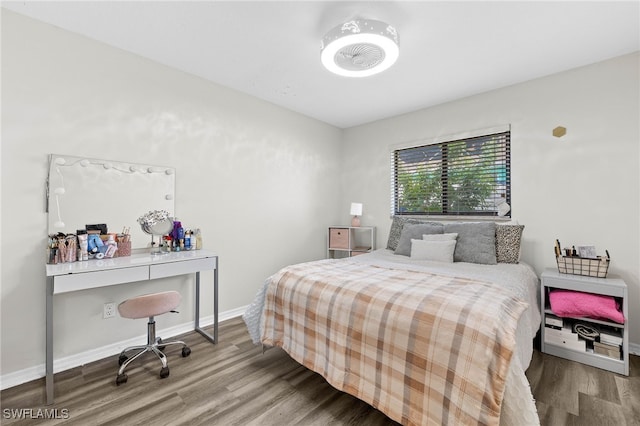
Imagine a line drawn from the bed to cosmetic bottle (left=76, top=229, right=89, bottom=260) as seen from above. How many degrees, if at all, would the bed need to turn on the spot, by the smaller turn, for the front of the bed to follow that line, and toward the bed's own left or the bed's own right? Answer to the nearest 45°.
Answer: approximately 45° to the bed's own right

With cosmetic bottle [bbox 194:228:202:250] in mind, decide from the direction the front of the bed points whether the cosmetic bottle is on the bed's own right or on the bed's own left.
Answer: on the bed's own right

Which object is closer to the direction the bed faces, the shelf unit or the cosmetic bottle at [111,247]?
the cosmetic bottle

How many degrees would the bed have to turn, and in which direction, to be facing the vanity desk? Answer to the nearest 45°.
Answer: approximately 45° to its right

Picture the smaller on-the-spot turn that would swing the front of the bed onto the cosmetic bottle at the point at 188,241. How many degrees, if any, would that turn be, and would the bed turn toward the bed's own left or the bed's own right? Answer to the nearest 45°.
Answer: approximately 45° to the bed's own right

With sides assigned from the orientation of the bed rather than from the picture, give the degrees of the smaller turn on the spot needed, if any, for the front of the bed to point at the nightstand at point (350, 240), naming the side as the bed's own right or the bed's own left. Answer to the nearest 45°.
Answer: approximately 135° to the bed's own right

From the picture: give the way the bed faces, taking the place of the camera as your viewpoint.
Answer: facing the viewer and to the left of the viewer

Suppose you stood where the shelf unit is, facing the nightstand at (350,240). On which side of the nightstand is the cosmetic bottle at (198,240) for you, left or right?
left

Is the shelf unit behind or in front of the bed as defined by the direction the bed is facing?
behind

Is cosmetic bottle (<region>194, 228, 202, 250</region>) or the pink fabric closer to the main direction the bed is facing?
the cosmetic bottle
